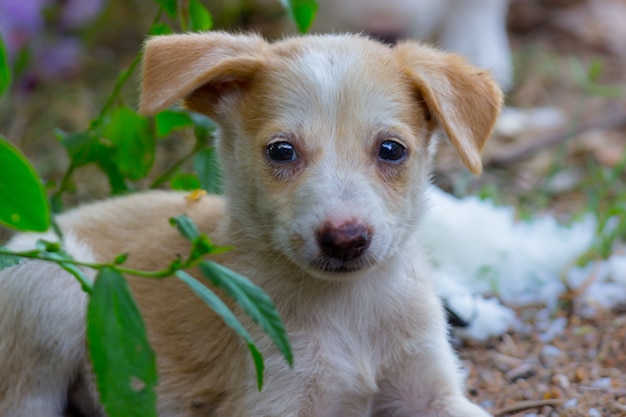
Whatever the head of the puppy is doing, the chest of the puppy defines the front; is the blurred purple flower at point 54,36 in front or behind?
behind

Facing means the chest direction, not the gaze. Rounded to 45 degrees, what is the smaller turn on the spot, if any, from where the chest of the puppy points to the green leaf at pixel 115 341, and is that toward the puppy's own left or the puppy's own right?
approximately 90° to the puppy's own right

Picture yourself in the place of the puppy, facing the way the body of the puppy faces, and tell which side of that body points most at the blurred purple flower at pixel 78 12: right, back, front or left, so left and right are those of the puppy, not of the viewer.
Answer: back

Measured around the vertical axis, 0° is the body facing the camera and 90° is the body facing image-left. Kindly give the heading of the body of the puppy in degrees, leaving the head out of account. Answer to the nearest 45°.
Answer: approximately 315°
